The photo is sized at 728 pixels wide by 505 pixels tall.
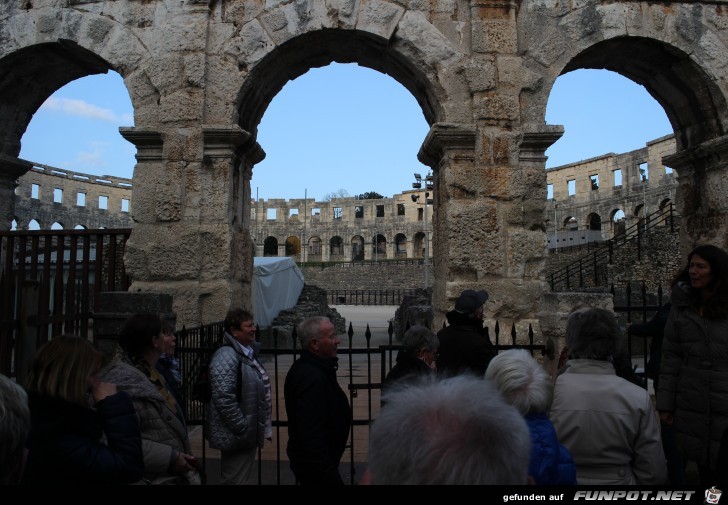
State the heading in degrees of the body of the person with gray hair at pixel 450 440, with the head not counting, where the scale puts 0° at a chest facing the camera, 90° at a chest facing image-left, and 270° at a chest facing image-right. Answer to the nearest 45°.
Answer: approximately 180°

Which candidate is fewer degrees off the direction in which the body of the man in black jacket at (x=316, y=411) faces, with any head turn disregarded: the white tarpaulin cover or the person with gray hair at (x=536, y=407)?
the person with gray hair

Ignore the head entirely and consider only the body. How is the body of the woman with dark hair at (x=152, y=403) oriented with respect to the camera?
to the viewer's right

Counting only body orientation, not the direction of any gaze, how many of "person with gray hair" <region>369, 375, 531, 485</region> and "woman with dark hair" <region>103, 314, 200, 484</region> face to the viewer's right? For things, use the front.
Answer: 1

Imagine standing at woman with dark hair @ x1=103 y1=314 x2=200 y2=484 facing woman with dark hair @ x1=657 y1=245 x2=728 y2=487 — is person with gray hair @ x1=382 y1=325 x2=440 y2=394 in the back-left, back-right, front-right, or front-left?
front-left

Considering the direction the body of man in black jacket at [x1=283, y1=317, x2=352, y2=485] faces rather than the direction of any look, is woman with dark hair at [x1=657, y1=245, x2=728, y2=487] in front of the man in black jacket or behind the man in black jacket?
in front

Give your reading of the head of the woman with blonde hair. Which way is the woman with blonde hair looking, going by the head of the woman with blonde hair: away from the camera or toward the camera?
away from the camera

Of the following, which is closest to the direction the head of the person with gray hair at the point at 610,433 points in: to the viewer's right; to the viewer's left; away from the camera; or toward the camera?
away from the camera
